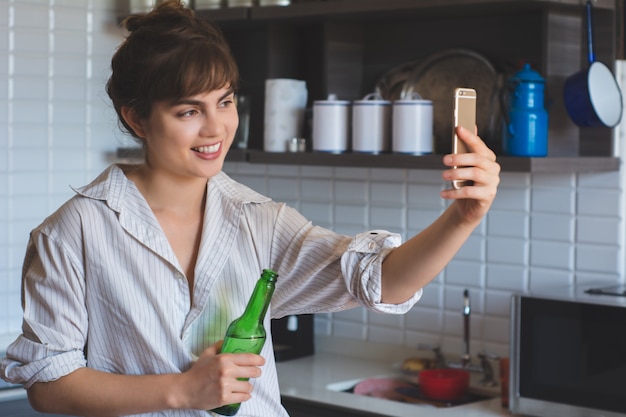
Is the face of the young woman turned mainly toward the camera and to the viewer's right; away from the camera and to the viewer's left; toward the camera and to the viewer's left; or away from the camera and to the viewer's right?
toward the camera and to the viewer's right

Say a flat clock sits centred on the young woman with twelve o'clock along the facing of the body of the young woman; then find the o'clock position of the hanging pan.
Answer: The hanging pan is roughly at 9 o'clock from the young woman.

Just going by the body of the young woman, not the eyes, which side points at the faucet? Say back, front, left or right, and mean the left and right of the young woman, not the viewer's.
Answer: left

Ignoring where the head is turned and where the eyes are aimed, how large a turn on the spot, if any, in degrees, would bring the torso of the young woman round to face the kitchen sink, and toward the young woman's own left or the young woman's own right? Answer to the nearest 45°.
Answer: approximately 90° to the young woman's own left

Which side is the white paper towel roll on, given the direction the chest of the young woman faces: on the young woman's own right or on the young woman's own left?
on the young woman's own left

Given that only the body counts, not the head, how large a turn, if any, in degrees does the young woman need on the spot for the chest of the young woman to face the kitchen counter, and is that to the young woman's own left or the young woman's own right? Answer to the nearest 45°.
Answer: approximately 135° to the young woman's own left

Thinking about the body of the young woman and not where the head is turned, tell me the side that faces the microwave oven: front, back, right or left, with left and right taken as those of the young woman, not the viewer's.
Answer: left

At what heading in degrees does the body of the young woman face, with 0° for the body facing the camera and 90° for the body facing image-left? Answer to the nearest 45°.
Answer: approximately 315°

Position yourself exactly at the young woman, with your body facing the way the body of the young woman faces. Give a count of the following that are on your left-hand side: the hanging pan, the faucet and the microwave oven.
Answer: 3
